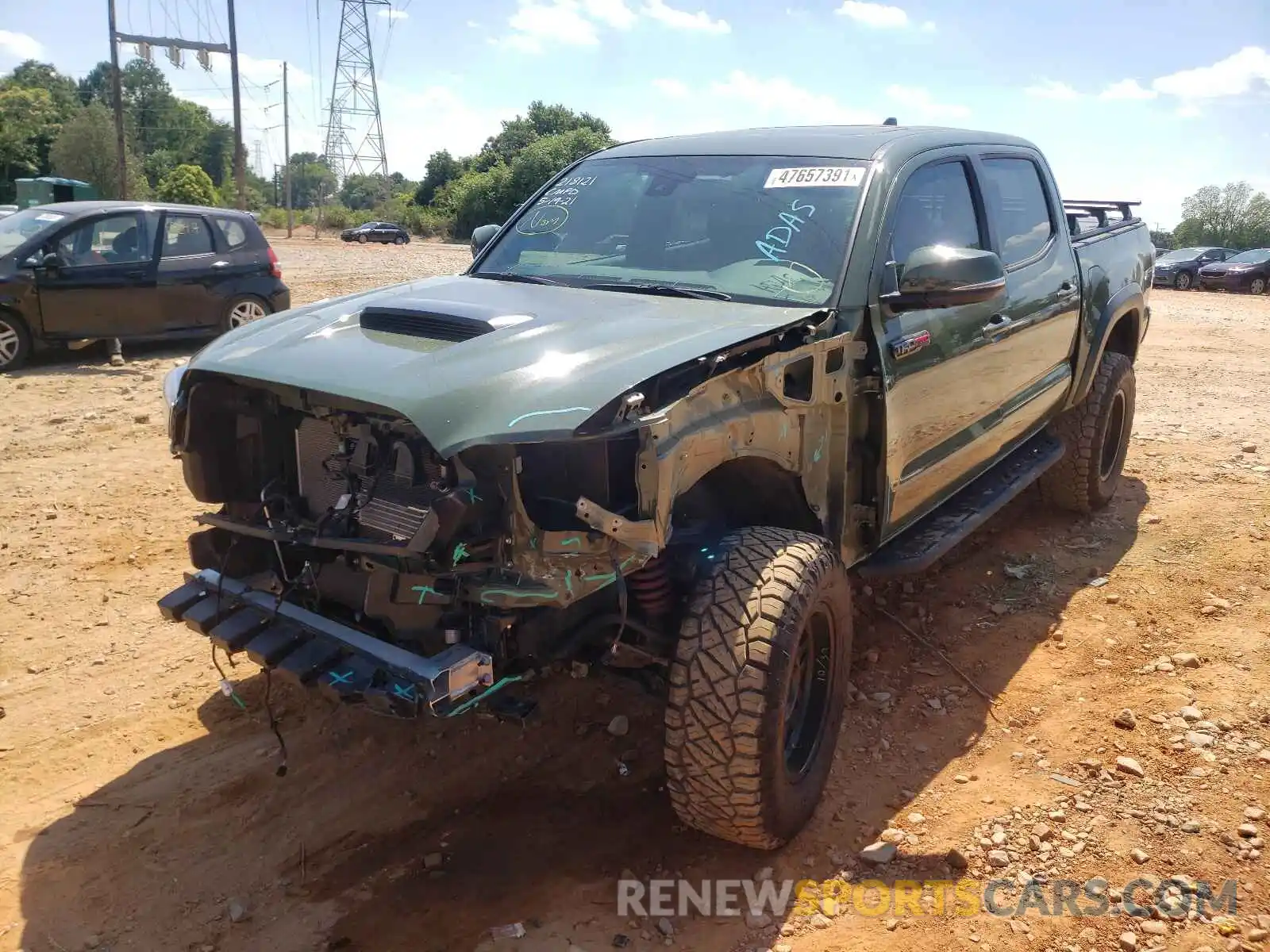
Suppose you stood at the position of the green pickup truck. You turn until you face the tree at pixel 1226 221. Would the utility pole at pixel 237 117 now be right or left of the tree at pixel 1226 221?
left

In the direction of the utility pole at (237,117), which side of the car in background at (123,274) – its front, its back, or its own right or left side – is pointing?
right

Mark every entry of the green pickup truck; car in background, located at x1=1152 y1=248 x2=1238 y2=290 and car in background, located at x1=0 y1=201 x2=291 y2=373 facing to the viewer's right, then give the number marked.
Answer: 0

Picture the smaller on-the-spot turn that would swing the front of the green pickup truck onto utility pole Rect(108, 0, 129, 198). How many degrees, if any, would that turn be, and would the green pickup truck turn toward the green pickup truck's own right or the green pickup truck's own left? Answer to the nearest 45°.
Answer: approximately 90° to the green pickup truck's own right

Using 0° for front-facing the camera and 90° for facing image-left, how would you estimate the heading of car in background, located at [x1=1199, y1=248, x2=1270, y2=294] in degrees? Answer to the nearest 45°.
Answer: approximately 45°

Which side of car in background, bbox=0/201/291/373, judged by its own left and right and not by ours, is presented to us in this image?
left

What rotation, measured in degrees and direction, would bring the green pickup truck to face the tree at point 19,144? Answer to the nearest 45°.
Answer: approximately 90° to its right

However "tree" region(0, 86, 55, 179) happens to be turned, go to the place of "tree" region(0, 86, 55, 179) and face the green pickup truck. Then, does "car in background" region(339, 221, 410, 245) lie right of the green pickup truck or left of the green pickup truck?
left

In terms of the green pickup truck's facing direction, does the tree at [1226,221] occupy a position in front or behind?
behind

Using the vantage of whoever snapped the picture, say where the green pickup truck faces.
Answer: facing the viewer and to the left of the viewer

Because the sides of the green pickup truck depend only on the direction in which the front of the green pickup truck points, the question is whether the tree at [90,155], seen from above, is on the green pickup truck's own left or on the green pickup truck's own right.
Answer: on the green pickup truck's own right
